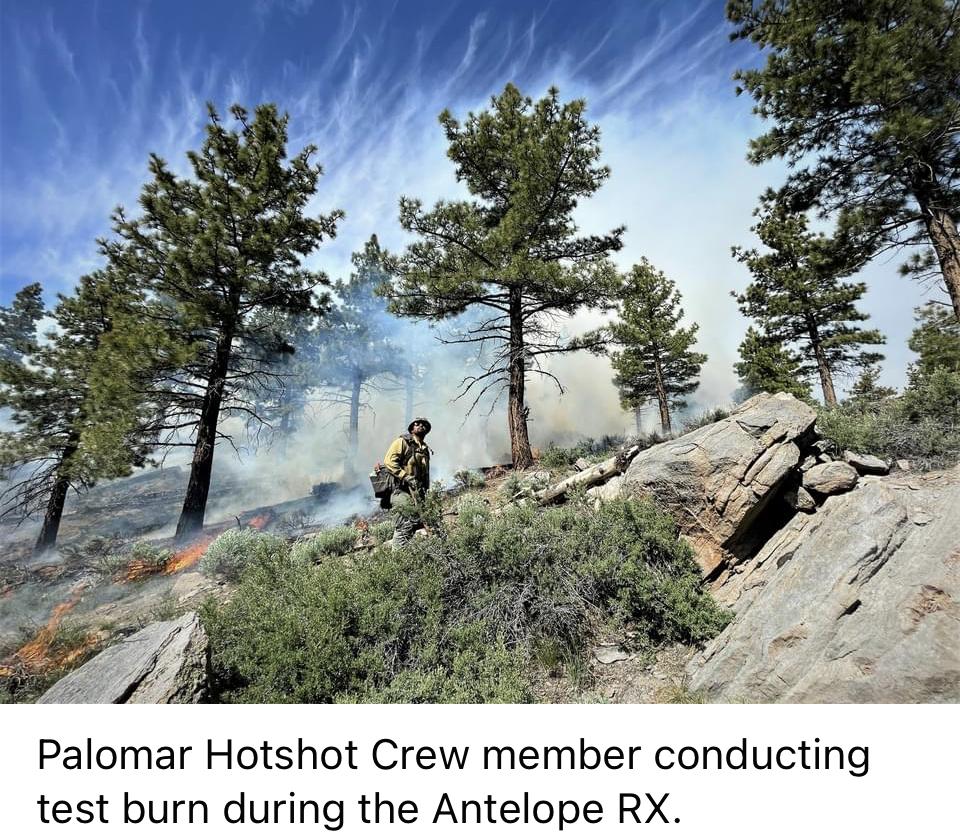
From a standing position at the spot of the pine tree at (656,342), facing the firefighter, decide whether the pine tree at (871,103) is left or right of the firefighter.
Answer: left

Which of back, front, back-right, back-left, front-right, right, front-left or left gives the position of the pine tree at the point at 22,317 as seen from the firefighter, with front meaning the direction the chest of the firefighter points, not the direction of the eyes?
back

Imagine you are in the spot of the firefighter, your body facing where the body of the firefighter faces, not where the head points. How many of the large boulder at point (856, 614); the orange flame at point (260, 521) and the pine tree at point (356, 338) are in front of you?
1

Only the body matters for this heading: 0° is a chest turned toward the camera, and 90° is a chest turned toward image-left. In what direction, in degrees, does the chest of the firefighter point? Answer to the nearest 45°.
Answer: approximately 315°

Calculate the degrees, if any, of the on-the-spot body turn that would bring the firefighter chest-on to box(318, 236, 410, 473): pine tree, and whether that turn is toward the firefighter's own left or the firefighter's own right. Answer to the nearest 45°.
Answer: approximately 135° to the firefighter's own left

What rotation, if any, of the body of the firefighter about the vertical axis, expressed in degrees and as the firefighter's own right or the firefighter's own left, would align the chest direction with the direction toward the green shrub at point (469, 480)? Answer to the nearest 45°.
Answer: approximately 135° to the firefighter's own left

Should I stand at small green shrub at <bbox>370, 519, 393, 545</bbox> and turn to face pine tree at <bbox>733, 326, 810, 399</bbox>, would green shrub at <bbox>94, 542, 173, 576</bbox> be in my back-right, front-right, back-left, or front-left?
back-left

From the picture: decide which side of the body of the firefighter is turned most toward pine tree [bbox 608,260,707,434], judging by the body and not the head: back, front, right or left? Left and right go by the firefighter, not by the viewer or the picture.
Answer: left
